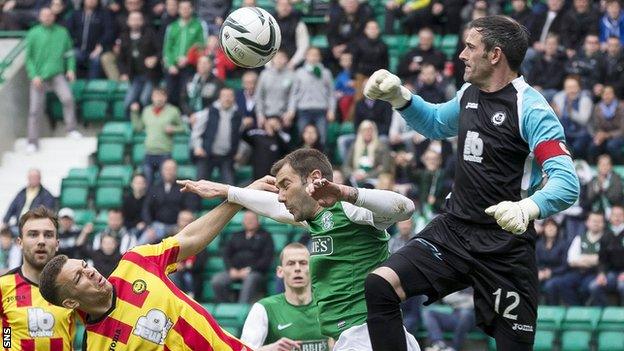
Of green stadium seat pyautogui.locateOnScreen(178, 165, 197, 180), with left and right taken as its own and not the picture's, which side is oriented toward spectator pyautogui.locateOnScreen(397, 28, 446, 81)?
left

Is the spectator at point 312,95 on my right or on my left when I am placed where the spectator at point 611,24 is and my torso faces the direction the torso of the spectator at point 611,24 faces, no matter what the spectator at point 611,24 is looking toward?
on my right

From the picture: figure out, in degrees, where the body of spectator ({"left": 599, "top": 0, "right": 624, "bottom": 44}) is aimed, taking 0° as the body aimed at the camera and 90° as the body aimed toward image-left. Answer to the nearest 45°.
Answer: approximately 0°

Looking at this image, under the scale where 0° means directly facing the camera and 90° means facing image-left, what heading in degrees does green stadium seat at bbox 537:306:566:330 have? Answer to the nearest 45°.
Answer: approximately 0°

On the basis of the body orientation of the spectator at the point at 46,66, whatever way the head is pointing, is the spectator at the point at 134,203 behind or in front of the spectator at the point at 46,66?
in front

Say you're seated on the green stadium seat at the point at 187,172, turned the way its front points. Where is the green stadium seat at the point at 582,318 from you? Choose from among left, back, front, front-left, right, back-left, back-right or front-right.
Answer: front-left
